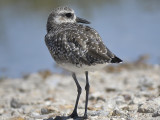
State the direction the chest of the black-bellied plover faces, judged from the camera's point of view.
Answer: to the viewer's left
